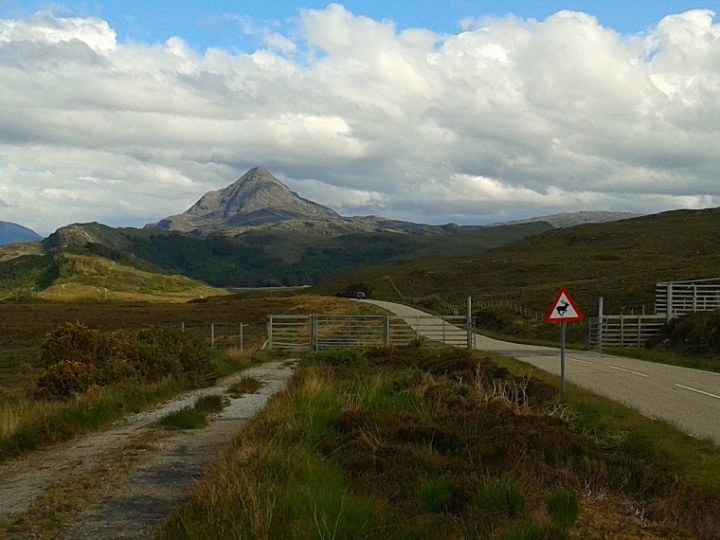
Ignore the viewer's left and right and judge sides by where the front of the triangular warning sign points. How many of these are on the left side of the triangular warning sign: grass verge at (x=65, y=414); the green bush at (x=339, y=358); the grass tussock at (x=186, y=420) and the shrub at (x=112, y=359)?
0

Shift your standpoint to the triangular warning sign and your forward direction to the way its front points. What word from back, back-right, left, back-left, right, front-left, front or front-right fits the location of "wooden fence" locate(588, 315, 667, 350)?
back

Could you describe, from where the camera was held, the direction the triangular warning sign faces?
facing the viewer

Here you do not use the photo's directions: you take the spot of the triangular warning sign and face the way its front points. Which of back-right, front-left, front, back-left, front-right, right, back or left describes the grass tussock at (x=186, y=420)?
front-right

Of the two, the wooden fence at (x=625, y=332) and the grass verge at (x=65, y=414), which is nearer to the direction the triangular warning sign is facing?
the grass verge

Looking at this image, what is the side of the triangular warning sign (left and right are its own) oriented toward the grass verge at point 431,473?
front

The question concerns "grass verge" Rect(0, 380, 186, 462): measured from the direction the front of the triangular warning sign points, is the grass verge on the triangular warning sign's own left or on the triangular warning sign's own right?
on the triangular warning sign's own right

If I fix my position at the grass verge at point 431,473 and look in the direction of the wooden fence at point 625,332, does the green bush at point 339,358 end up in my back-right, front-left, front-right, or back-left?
front-left

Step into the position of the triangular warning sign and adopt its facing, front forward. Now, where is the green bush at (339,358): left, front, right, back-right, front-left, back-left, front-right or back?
back-right

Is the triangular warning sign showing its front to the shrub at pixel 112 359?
no

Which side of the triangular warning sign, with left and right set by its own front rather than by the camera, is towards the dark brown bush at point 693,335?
back

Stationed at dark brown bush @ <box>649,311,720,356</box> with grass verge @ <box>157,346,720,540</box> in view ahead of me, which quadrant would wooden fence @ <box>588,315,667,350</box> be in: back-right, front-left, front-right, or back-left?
back-right

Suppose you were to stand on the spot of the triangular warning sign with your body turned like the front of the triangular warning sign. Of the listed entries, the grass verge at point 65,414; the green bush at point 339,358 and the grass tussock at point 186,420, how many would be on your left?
0
